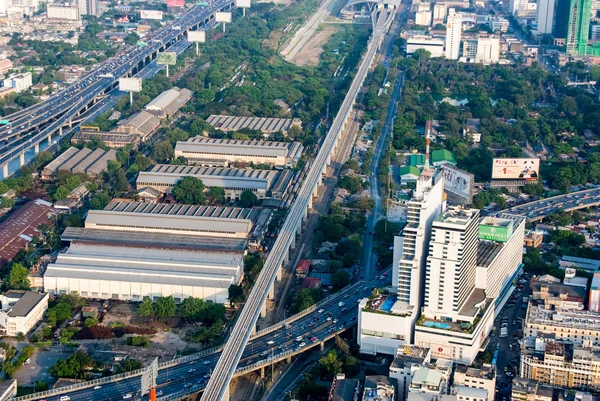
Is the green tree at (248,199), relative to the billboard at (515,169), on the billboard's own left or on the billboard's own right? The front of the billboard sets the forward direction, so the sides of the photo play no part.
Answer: on the billboard's own right

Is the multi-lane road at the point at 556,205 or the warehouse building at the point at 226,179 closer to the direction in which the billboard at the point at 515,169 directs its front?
the multi-lane road

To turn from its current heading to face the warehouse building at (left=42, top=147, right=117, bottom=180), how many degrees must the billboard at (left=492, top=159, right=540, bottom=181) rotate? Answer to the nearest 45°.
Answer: approximately 90° to its right

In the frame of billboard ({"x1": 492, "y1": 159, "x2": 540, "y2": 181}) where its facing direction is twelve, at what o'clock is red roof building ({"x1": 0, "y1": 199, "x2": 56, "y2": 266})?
The red roof building is roughly at 2 o'clock from the billboard.

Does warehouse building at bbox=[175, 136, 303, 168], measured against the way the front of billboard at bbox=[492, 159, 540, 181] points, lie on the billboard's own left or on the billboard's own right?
on the billboard's own right

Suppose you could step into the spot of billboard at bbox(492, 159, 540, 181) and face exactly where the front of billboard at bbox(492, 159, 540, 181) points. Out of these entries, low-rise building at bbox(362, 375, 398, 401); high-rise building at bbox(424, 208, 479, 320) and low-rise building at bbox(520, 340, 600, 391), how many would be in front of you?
3

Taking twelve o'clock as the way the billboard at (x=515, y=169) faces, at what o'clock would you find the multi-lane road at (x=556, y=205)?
The multi-lane road is roughly at 11 o'clock from the billboard.

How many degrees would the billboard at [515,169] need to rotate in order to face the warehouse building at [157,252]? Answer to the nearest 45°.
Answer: approximately 45° to its right

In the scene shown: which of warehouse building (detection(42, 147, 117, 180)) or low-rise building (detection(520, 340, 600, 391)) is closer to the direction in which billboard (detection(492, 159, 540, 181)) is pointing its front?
the low-rise building

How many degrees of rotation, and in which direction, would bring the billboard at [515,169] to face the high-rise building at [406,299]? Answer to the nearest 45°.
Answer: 0° — it already faces it

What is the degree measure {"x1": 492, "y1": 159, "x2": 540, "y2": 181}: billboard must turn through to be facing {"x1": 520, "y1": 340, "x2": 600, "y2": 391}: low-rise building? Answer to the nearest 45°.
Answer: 0° — it already faces it

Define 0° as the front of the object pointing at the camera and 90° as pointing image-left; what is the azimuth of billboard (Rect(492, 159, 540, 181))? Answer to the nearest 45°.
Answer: approximately 0°
